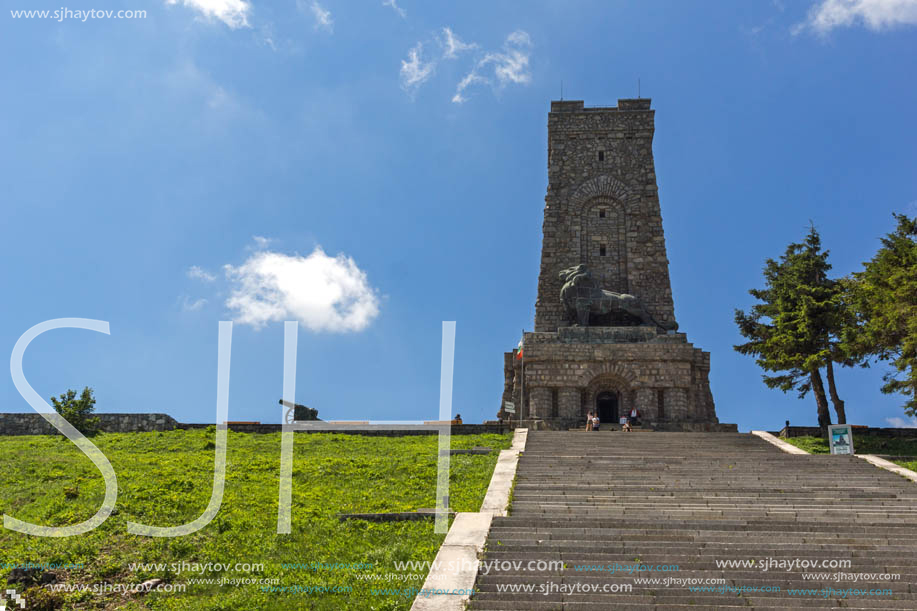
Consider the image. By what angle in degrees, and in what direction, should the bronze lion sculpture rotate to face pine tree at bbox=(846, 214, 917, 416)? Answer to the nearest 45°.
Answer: approximately 135° to its left

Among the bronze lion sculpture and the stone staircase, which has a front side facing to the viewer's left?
the bronze lion sculpture

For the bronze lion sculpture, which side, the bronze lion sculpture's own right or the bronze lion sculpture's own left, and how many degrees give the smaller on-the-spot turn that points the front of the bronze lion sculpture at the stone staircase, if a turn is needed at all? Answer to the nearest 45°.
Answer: approximately 90° to the bronze lion sculpture's own left

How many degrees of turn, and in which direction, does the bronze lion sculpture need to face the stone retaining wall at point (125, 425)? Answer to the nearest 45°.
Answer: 0° — it already faces it

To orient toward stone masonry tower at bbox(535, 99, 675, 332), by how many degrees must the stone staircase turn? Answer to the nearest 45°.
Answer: approximately 180°

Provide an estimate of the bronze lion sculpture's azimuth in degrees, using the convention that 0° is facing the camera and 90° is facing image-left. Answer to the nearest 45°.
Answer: approximately 90°

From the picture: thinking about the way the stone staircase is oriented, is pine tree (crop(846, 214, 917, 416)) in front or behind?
behind

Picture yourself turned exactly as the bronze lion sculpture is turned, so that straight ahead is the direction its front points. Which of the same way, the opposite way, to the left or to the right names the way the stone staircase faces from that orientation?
to the left

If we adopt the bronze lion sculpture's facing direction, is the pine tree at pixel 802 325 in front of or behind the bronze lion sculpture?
behind

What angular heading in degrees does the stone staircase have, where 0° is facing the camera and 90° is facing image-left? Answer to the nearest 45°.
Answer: approximately 0°

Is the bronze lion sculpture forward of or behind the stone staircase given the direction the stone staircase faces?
behind

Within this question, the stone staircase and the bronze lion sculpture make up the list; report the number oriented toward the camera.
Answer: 1
